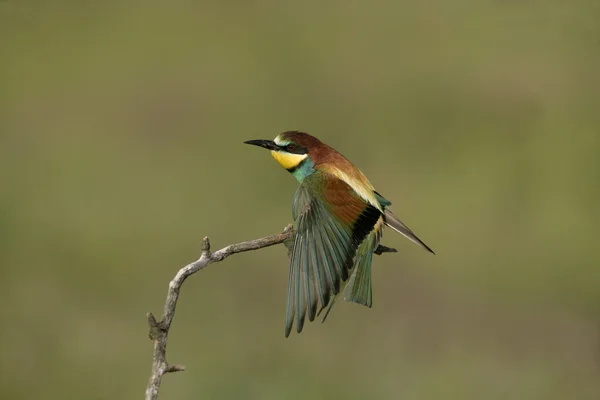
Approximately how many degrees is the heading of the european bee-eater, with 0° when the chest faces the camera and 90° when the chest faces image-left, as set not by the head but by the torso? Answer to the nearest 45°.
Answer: approximately 90°
